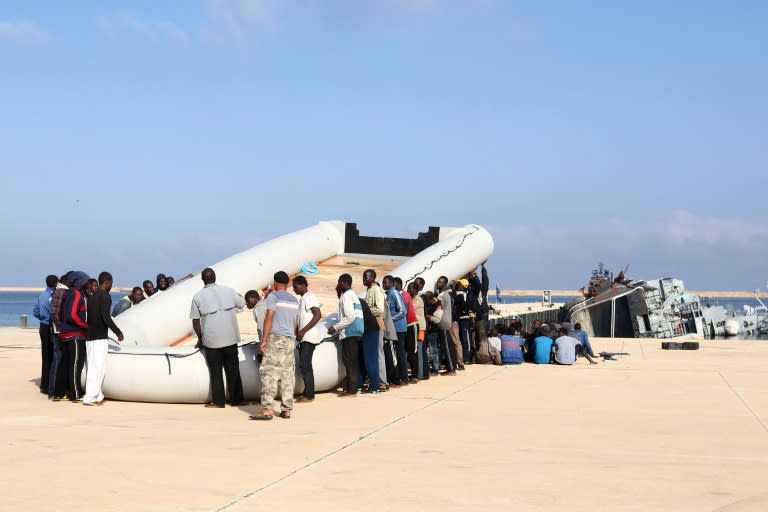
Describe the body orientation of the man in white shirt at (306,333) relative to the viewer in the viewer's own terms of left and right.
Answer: facing to the left of the viewer

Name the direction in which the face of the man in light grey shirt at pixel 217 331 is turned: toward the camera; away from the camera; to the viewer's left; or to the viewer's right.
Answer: away from the camera

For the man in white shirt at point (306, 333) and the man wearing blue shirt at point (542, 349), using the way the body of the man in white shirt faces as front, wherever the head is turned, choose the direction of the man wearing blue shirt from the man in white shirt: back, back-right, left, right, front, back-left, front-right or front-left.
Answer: back-right

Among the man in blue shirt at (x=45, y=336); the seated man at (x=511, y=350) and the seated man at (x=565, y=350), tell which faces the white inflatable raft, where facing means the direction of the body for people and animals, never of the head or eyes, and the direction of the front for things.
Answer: the man in blue shirt

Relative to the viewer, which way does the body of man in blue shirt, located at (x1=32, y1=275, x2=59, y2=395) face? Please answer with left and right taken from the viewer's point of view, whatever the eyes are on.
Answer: facing to the right of the viewer

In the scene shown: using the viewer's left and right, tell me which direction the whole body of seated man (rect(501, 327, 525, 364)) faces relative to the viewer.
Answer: facing away from the viewer

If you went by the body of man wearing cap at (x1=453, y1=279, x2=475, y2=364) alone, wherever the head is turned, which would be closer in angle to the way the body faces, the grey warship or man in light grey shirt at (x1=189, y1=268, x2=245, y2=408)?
the man in light grey shirt
